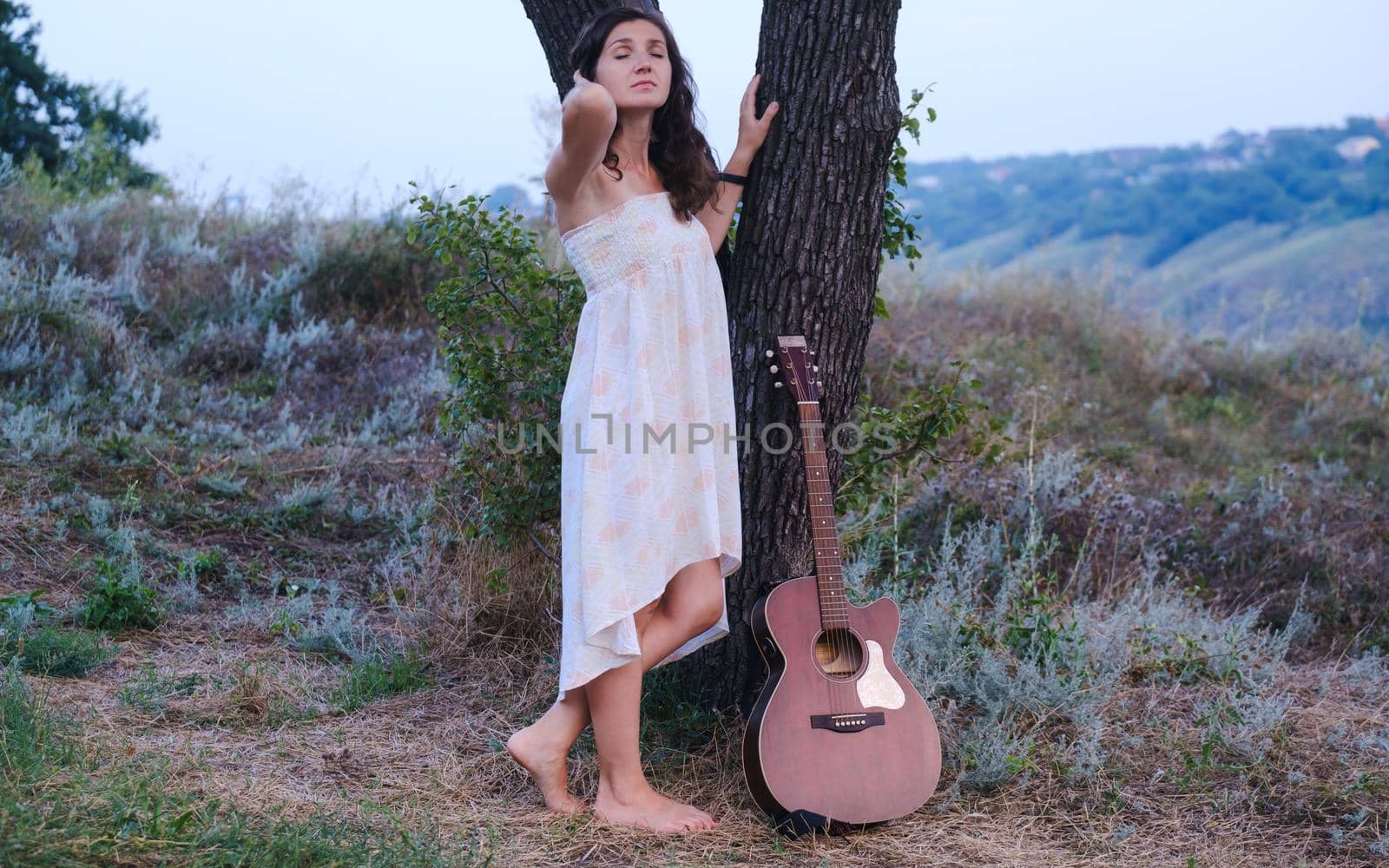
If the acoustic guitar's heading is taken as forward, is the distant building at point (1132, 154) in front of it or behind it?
behind

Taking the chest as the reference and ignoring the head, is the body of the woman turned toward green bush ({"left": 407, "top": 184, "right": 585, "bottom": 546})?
no

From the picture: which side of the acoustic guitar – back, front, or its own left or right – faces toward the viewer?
front

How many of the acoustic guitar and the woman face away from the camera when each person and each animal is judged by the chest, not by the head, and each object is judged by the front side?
0

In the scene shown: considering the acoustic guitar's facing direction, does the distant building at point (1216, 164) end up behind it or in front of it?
behind

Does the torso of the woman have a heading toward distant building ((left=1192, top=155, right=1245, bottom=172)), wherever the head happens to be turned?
no

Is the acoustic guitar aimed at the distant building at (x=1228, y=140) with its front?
no

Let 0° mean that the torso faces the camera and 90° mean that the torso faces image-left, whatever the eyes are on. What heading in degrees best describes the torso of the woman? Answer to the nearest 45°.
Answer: approximately 315°

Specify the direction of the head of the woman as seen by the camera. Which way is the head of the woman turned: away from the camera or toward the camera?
toward the camera
